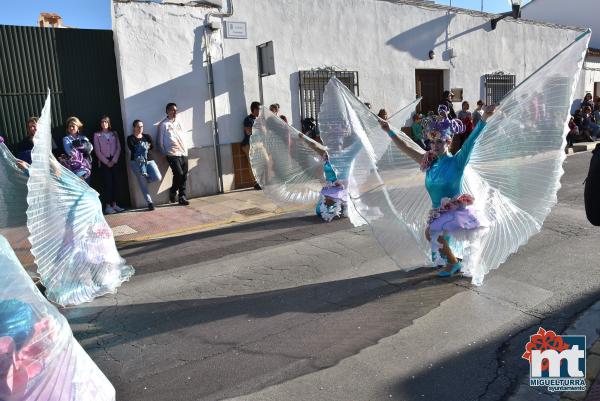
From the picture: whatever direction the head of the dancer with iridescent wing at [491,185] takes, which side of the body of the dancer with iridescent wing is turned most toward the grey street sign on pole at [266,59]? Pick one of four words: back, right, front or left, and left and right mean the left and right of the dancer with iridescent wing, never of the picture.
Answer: right

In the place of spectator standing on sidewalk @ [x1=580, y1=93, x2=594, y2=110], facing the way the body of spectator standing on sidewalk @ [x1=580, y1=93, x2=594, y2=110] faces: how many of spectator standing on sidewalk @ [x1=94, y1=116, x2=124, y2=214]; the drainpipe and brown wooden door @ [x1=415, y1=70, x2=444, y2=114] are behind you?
0

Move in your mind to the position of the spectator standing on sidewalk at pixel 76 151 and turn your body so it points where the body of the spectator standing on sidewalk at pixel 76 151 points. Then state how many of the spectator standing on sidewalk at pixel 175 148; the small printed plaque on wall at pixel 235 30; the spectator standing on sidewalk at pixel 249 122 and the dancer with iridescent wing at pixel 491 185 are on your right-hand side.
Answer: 0

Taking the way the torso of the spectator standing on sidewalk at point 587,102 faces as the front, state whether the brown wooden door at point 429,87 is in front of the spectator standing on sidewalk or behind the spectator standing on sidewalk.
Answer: in front

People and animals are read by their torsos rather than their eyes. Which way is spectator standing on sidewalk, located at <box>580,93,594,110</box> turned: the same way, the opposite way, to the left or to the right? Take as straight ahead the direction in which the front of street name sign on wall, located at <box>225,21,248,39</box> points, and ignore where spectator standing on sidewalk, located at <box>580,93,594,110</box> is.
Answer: the same way

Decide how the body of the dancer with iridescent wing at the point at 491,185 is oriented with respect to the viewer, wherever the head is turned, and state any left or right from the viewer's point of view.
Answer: facing the viewer and to the left of the viewer

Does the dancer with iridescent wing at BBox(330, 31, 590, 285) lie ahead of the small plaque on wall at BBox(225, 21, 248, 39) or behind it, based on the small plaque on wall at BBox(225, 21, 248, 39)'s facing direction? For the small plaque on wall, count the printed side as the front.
ahead

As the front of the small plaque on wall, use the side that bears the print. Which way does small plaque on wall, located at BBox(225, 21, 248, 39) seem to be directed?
toward the camera
